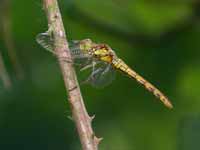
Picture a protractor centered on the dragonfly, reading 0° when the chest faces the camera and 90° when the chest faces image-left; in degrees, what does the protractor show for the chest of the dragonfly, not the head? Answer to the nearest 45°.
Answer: approximately 90°
